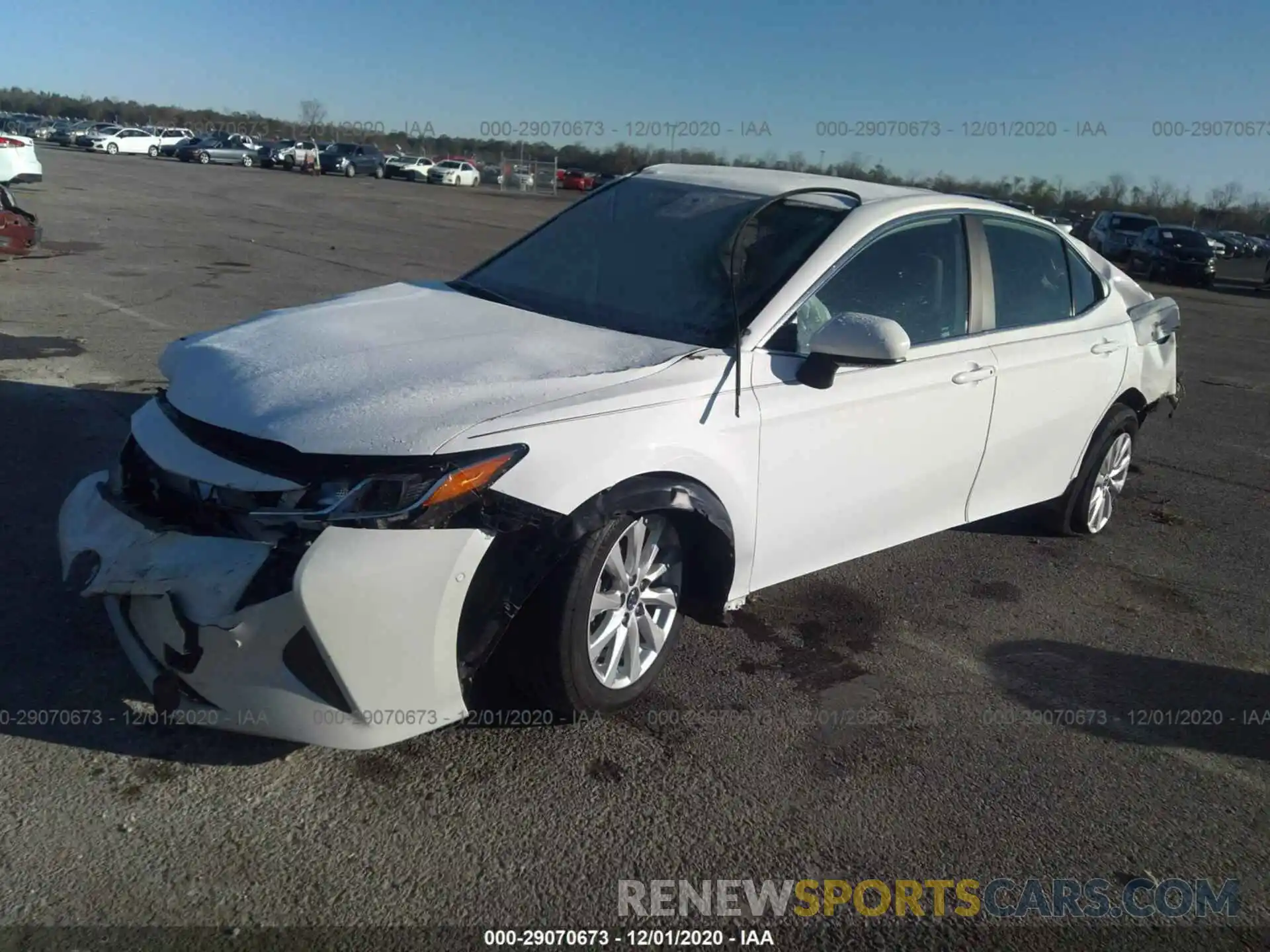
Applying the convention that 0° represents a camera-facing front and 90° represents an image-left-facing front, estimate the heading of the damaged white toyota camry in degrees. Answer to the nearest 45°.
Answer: approximately 45°

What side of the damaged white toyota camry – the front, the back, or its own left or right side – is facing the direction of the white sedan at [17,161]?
right
